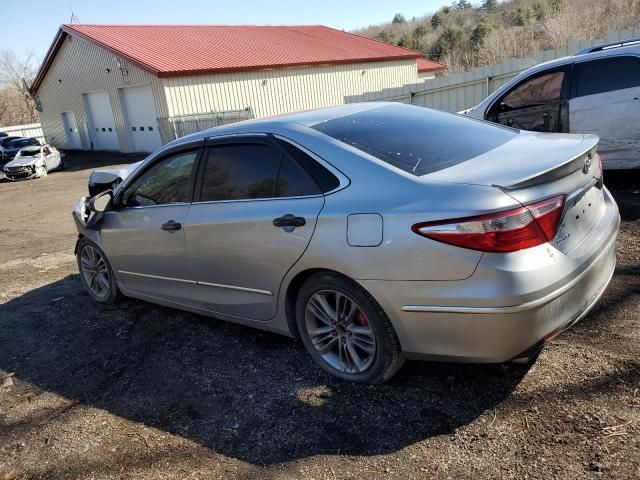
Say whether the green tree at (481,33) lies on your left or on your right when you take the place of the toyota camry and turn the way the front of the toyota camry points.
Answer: on your right

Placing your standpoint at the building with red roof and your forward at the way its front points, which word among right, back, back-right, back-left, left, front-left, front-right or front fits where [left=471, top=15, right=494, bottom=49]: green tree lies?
back

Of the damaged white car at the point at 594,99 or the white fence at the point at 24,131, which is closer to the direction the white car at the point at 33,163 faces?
the damaged white car

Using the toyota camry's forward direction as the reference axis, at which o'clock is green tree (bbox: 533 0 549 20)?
The green tree is roughly at 2 o'clock from the toyota camry.

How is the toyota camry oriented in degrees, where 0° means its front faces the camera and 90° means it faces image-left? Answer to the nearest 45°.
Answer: approximately 135°

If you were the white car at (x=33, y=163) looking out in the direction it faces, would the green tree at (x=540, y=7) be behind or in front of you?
behind

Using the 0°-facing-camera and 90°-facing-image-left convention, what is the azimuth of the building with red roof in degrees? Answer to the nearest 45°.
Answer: approximately 45°

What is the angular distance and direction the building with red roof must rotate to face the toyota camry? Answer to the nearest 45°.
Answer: approximately 45° to its left

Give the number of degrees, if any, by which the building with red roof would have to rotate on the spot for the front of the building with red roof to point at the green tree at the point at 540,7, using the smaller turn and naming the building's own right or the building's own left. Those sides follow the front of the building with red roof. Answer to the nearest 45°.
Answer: approximately 180°

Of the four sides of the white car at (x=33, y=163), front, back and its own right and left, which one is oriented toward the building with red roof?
back

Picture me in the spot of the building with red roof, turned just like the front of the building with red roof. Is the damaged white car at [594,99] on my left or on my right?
on my left

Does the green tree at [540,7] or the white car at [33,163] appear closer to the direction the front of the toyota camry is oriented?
the white car

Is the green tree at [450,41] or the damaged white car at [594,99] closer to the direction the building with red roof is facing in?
the damaged white car
